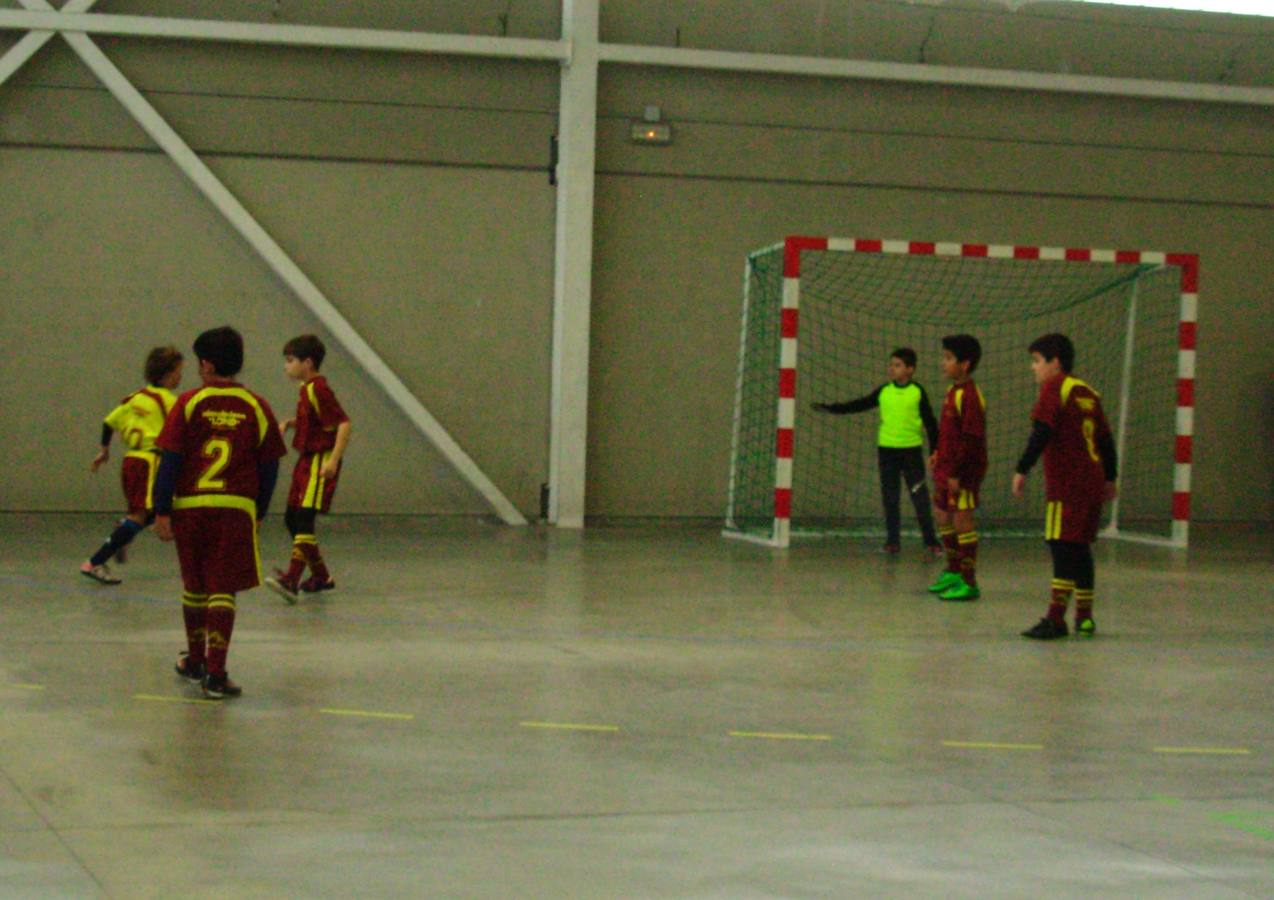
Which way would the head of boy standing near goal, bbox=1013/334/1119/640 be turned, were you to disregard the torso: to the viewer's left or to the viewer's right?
to the viewer's left

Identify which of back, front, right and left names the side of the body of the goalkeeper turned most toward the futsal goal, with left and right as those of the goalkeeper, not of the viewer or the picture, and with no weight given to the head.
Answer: back

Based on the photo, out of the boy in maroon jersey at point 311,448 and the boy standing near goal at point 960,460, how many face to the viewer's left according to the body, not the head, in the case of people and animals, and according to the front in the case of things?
2

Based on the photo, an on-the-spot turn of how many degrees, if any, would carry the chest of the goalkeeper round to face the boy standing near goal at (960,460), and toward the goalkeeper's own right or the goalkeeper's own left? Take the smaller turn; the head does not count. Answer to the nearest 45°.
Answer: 0° — they already face them

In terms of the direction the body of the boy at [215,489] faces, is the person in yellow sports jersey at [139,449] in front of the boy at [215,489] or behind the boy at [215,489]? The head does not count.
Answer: in front

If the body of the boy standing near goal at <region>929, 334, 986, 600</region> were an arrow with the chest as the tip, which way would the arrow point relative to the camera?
to the viewer's left

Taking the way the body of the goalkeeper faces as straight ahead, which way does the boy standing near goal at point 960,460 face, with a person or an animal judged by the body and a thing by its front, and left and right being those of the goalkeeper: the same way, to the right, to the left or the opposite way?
to the right

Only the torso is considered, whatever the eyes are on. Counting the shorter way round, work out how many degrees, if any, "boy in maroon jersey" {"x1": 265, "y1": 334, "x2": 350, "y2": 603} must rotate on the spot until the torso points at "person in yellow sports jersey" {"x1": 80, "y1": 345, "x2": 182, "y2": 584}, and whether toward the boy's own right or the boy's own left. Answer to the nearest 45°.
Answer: approximately 45° to the boy's own right

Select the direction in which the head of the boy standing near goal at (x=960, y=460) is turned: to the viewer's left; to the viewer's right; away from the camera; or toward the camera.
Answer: to the viewer's left

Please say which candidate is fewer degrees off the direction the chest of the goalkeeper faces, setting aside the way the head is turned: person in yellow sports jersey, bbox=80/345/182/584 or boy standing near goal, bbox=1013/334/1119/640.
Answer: the boy standing near goal

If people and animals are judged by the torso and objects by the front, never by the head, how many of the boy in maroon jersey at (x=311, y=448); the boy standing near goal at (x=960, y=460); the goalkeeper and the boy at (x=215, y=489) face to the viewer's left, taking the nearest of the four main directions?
2

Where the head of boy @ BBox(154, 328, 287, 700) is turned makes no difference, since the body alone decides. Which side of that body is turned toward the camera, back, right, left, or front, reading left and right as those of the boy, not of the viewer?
back
